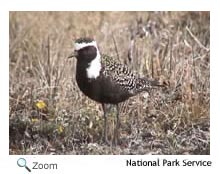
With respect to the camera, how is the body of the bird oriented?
to the viewer's left
